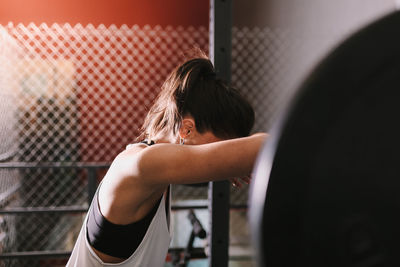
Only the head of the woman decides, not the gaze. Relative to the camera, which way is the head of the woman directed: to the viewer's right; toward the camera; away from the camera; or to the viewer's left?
to the viewer's right

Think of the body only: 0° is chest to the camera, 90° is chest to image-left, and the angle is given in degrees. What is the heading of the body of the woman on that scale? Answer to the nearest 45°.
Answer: approximately 270°

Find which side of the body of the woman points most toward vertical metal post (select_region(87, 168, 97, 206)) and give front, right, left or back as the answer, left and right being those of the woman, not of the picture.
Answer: left

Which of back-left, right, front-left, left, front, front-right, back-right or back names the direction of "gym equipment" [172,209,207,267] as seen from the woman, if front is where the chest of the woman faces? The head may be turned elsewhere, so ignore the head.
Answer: left
